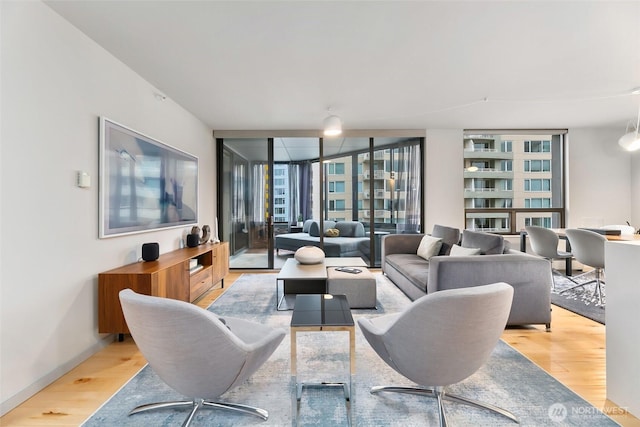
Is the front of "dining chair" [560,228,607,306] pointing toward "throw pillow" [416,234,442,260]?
no

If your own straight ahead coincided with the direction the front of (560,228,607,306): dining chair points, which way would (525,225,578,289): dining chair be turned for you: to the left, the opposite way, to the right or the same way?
the same way

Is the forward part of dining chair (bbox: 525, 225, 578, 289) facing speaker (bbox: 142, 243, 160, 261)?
no

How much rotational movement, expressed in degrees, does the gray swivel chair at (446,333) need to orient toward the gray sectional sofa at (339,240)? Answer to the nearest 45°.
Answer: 0° — it already faces it

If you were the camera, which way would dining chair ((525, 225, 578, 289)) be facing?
facing away from the viewer and to the right of the viewer

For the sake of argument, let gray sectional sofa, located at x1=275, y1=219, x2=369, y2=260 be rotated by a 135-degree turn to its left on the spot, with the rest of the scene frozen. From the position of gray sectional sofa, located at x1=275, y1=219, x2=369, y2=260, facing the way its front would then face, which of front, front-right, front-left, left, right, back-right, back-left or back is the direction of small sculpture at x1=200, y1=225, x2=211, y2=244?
back

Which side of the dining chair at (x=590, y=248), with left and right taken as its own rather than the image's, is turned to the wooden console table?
back

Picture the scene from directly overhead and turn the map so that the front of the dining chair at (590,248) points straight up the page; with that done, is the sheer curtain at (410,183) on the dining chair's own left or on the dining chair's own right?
on the dining chair's own left

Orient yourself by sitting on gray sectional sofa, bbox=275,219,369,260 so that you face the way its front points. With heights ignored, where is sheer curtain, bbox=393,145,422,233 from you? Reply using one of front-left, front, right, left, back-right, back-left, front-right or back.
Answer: left

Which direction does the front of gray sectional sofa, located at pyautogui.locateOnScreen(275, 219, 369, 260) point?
toward the camera

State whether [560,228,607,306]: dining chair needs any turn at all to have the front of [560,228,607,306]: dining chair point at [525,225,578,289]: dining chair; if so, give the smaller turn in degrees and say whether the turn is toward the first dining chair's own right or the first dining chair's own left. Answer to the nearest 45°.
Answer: approximately 90° to the first dining chair's own left

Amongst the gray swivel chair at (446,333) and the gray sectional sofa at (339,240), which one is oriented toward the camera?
the gray sectional sofa

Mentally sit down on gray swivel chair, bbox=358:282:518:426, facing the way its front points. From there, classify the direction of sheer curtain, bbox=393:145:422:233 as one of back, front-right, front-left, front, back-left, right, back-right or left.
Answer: front-right

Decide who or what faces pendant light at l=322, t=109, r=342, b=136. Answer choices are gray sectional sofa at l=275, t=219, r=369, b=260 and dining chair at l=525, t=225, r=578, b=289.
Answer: the gray sectional sofa

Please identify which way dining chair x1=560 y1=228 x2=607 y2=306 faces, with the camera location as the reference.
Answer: facing away from the viewer and to the right of the viewer

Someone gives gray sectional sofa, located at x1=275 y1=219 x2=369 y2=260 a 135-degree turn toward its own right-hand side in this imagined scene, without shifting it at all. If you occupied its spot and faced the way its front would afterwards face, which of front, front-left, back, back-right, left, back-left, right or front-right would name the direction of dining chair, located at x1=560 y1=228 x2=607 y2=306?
back

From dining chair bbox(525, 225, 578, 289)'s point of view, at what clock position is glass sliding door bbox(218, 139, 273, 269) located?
The glass sliding door is roughly at 7 o'clock from the dining chair.
